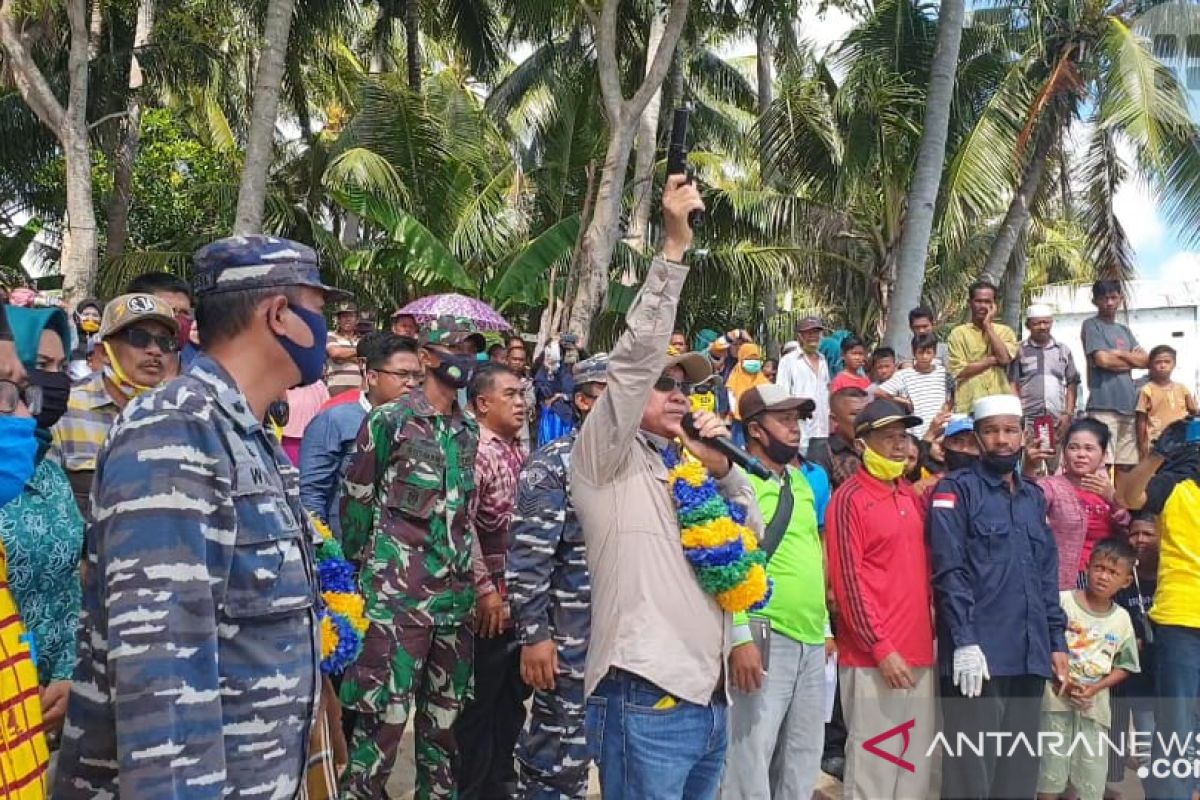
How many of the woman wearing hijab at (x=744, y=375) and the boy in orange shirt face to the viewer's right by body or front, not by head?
0

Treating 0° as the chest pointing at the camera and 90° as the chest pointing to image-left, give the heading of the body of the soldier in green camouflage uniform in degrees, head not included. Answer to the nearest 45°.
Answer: approximately 315°

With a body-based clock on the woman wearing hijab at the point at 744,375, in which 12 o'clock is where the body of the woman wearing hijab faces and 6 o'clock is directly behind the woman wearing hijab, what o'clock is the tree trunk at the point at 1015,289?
The tree trunk is roughly at 7 o'clock from the woman wearing hijab.

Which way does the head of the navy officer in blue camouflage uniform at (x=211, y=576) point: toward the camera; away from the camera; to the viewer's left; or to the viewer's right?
to the viewer's right

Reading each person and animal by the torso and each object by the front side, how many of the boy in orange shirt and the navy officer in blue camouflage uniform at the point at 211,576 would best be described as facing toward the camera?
1

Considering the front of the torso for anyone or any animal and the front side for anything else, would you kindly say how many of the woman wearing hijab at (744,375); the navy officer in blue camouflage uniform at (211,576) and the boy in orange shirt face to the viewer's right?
1

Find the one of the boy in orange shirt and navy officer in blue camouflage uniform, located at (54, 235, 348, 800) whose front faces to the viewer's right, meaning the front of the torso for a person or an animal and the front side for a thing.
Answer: the navy officer in blue camouflage uniform

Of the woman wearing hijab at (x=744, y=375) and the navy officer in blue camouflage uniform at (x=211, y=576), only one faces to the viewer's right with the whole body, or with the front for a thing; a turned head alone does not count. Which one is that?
the navy officer in blue camouflage uniform

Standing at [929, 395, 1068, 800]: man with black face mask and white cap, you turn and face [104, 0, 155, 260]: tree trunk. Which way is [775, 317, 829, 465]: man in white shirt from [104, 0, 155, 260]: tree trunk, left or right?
right

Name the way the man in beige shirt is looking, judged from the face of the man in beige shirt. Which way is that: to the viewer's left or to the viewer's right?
to the viewer's right

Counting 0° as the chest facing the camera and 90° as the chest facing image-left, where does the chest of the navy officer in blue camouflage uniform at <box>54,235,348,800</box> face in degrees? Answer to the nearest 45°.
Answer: approximately 270°
